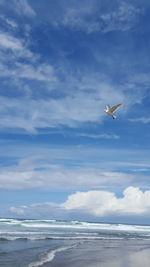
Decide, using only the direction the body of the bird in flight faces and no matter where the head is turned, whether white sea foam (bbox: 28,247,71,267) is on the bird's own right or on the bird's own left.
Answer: on the bird's own right
